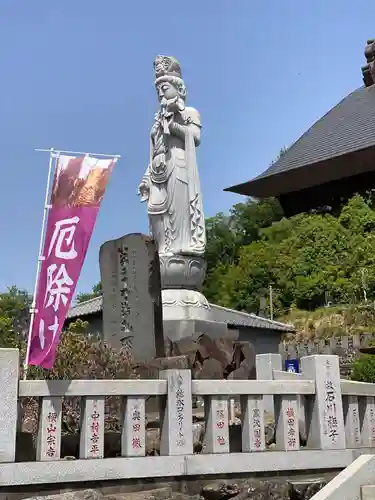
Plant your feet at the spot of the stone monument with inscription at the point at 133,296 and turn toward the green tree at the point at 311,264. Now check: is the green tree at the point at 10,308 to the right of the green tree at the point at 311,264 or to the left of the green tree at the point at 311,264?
left

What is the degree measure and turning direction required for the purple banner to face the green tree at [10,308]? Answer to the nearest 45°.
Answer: approximately 180°

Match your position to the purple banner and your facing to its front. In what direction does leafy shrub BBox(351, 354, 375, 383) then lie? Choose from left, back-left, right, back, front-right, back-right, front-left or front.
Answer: back-left

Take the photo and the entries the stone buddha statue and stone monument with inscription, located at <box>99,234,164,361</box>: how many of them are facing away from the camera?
0

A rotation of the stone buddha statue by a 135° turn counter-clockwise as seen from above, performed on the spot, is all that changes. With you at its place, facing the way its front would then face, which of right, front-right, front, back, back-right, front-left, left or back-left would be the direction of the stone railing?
right

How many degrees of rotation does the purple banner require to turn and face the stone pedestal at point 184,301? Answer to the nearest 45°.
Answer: approximately 180°

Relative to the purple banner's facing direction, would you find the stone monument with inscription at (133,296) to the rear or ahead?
to the rear

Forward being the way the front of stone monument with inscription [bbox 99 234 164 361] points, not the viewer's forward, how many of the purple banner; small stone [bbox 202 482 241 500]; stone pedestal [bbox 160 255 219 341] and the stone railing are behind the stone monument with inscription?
1

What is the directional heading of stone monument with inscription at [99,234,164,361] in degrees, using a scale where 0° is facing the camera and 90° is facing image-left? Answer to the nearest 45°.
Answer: approximately 45°

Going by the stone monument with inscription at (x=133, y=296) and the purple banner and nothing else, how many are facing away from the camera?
0
